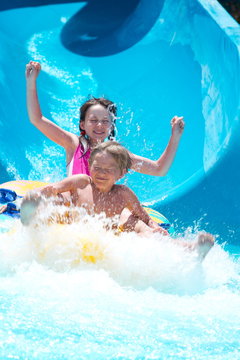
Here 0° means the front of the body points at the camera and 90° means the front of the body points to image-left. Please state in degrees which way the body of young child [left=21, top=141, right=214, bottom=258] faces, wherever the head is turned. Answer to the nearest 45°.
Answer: approximately 0°

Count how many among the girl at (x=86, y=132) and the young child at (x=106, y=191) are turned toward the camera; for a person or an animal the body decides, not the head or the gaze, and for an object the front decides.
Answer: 2
